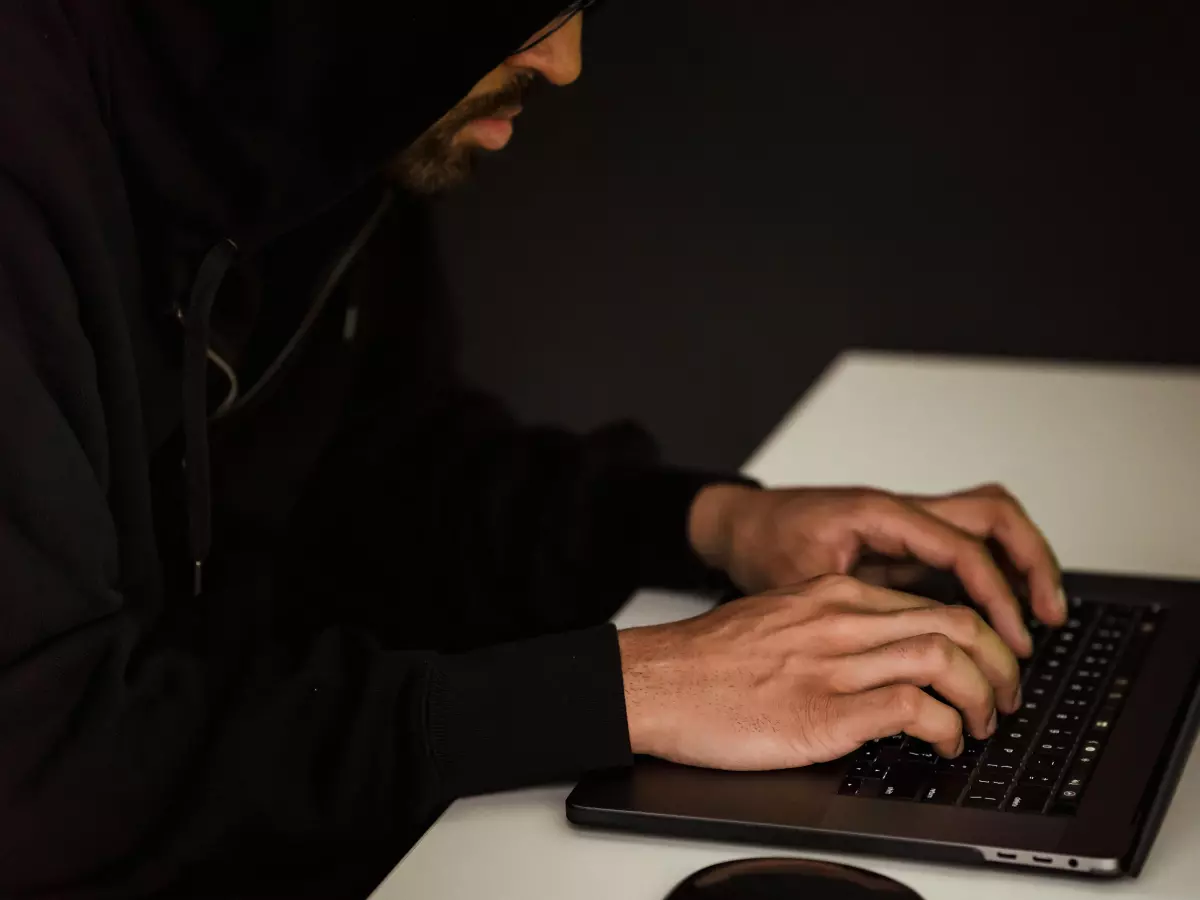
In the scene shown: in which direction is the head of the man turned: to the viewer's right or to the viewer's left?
to the viewer's right

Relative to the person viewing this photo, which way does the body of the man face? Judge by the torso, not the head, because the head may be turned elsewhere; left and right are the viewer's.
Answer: facing to the right of the viewer

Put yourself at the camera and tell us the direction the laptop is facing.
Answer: facing to the left of the viewer

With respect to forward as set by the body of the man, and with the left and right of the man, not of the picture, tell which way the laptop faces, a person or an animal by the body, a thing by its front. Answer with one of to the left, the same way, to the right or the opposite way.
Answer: the opposite way
